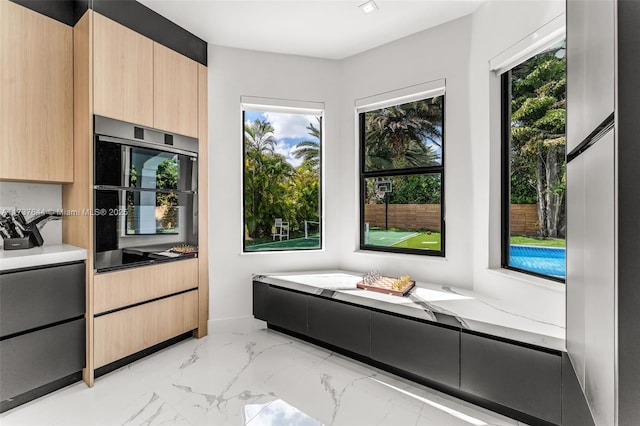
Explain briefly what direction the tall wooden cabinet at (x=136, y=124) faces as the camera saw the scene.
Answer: facing the viewer and to the right of the viewer

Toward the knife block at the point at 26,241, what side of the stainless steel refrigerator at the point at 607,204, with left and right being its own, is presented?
front

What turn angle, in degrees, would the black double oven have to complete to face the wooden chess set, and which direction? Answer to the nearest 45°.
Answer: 0° — it already faces it

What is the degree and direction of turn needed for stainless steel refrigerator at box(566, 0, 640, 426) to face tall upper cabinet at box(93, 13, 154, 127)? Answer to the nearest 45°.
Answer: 0° — it already faces it

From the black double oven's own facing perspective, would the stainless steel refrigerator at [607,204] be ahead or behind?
ahead

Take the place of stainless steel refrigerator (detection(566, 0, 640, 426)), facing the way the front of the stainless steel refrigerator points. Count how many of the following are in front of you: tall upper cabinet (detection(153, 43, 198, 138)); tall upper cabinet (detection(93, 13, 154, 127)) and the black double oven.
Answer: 3

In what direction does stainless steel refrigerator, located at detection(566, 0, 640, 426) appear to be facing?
to the viewer's left

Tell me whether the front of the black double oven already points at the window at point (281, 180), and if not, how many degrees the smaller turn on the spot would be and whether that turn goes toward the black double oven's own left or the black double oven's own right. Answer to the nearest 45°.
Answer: approximately 45° to the black double oven's own left

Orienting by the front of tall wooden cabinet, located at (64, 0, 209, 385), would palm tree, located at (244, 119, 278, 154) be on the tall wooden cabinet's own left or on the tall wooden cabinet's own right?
on the tall wooden cabinet's own left
